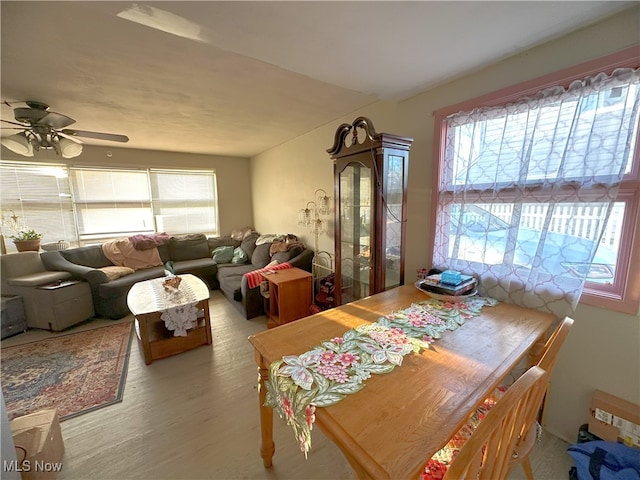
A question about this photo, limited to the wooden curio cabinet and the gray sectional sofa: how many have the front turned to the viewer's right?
0

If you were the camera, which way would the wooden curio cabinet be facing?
facing the viewer and to the left of the viewer

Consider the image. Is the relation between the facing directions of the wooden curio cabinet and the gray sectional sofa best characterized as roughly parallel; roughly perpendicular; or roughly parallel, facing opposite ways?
roughly perpendicular

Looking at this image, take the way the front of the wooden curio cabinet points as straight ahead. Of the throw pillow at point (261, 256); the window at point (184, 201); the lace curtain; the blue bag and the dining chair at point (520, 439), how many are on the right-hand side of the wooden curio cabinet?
2

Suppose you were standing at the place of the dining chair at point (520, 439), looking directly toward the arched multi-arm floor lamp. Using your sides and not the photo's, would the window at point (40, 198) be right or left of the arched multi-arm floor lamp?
left

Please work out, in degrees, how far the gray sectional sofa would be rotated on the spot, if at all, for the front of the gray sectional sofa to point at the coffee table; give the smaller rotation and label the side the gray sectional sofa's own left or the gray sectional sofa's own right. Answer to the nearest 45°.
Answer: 0° — it already faces it

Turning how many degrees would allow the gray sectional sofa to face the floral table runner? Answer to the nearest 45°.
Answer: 0° — it already faces it

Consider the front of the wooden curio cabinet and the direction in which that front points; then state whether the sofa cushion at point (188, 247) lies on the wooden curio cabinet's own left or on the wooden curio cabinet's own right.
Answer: on the wooden curio cabinet's own right

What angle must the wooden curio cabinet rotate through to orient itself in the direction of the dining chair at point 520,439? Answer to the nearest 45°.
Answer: approximately 90° to its left

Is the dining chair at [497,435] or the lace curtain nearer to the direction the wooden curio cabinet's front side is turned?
the dining chair

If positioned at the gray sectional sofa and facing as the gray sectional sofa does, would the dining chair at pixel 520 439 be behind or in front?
in front

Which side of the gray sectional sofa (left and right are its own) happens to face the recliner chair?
right

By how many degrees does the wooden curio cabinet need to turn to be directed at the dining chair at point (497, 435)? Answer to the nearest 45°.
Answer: approximately 45° to its left

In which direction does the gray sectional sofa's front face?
toward the camera

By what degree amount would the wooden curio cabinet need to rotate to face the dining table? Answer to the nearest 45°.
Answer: approximately 45° to its left

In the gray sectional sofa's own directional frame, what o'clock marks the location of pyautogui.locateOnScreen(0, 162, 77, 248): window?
The window is roughly at 4 o'clock from the gray sectional sofa.
